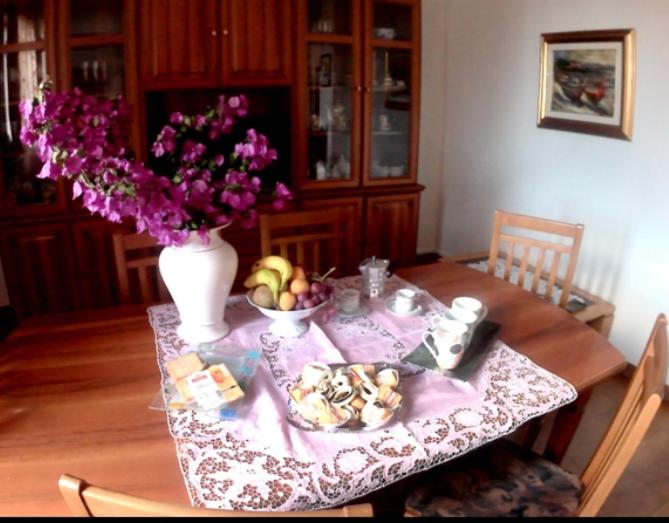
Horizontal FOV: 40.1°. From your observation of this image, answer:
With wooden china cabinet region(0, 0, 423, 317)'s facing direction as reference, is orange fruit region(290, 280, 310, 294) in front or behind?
in front

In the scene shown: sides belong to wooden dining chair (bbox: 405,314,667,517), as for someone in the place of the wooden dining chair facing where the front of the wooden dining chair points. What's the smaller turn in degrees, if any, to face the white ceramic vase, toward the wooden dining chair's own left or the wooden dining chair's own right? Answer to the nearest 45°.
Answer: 0° — it already faces it

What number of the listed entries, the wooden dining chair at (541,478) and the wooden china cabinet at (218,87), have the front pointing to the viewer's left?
1

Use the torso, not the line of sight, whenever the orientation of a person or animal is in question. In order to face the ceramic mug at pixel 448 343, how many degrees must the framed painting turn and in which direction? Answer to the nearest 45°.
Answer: approximately 45° to its left

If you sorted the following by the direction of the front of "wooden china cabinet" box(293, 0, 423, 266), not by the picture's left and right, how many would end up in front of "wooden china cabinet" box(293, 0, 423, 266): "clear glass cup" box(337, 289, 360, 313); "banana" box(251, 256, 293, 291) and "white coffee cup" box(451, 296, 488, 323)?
3

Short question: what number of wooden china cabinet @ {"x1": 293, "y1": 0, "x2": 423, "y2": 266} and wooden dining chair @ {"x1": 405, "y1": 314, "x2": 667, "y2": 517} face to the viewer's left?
1

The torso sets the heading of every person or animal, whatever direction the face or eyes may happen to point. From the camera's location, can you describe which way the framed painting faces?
facing the viewer and to the left of the viewer

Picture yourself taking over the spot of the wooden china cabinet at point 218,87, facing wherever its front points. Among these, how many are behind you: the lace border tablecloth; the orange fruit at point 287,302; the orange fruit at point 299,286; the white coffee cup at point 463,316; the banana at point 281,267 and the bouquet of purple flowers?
0

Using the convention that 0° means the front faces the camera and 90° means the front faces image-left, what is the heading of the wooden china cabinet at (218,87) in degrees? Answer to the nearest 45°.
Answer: approximately 0°

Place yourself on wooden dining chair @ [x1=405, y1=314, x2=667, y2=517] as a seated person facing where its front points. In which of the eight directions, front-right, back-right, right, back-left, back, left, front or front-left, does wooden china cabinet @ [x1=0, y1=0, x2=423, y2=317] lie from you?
front-right

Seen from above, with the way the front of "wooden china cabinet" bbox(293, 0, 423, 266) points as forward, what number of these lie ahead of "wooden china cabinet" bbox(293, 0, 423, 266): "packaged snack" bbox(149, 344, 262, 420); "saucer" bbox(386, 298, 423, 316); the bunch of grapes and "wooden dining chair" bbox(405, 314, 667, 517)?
4

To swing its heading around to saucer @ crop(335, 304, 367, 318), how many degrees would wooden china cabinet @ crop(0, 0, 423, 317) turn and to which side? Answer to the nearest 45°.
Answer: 0° — it already faces it

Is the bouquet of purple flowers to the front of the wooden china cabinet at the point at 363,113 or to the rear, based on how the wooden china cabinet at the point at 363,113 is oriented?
to the front

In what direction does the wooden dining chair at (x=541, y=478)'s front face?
to the viewer's left

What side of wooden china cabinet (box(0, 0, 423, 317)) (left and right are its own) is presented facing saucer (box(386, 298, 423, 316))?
front

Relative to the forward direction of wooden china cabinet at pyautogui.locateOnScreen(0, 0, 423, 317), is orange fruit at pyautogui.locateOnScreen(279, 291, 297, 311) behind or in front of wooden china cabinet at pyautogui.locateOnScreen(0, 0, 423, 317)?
in front
